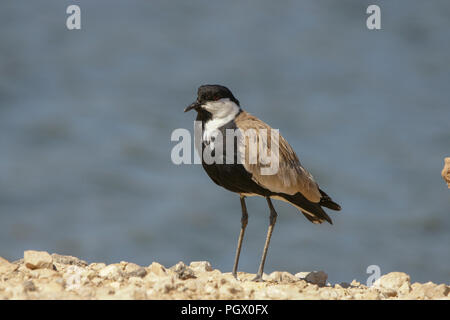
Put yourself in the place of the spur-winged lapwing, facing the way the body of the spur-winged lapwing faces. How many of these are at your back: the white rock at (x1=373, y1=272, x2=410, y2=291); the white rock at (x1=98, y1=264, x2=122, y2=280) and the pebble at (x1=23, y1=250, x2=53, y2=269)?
1

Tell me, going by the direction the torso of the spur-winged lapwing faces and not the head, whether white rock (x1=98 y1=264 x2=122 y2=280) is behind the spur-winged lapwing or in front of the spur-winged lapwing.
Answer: in front

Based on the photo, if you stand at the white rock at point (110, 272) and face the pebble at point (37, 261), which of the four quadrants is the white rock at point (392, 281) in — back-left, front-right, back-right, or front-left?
back-right

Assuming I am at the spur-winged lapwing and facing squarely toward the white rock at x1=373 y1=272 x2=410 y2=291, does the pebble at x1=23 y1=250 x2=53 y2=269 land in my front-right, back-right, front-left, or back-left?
back-right

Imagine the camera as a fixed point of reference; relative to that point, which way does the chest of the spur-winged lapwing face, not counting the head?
to the viewer's left

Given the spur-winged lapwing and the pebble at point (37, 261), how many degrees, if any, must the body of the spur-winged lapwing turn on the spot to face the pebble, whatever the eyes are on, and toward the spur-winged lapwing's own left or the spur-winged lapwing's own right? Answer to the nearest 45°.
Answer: approximately 45° to the spur-winged lapwing's own right

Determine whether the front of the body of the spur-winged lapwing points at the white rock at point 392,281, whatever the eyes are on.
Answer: no

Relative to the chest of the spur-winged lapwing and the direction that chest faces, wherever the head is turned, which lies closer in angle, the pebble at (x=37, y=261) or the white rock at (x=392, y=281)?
the pebble
